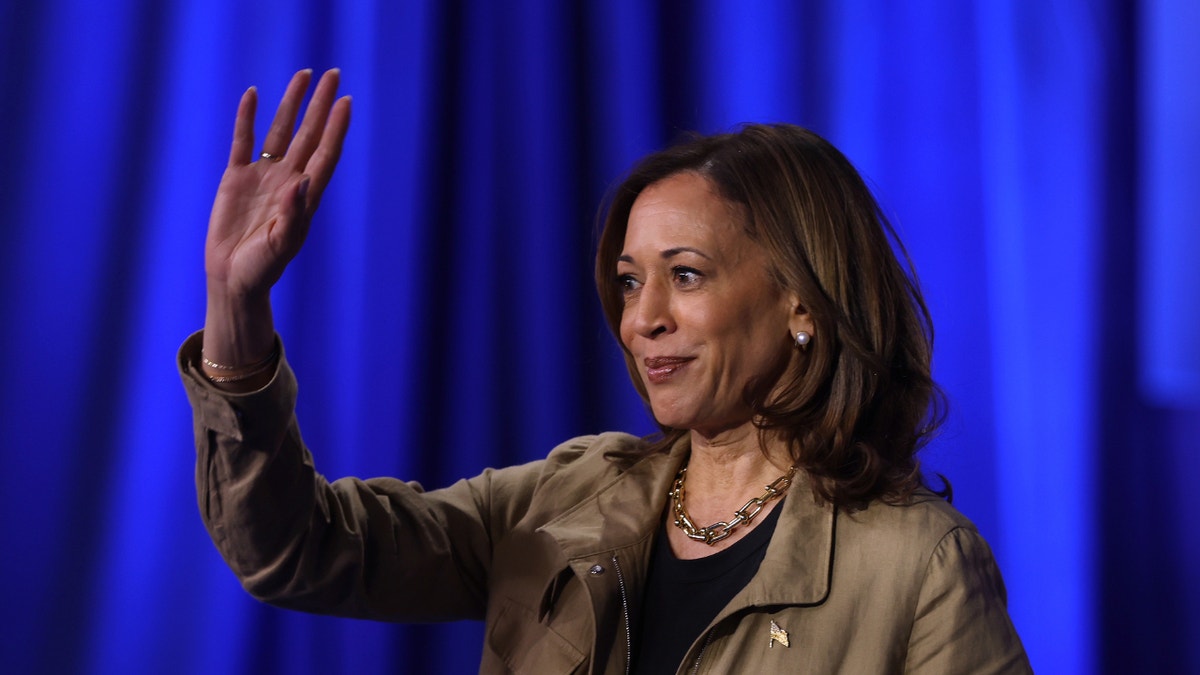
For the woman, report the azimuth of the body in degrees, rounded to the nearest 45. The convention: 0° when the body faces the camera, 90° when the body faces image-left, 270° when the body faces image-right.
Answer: approximately 45°
